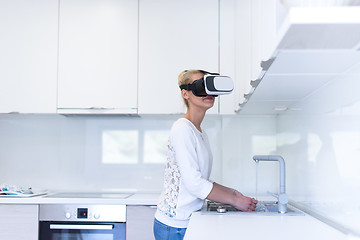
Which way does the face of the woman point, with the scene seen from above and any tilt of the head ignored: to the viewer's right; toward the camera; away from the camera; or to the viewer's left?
to the viewer's right

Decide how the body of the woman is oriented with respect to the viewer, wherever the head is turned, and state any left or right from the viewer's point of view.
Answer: facing to the right of the viewer

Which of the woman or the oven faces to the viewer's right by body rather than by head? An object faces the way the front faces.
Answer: the woman

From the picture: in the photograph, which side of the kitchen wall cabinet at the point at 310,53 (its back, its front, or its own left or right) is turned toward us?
left

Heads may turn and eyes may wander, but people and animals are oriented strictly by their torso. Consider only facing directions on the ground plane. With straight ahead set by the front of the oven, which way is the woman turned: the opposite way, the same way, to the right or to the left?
to the left

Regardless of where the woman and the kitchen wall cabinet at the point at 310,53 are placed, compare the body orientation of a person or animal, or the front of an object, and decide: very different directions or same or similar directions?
very different directions

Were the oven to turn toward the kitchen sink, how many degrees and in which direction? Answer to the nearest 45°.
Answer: approximately 45° to its left
